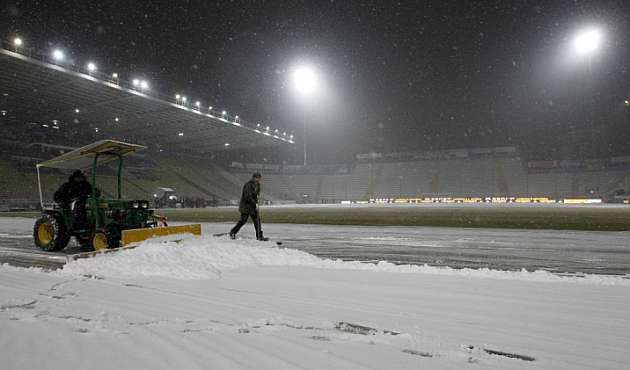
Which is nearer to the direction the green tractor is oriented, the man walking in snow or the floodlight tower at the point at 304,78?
the man walking in snow

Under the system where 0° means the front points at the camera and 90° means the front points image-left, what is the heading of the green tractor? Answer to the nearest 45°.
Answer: approximately 315°

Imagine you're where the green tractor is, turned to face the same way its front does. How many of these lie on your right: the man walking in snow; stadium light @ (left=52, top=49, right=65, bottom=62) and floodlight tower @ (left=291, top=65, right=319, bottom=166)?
0

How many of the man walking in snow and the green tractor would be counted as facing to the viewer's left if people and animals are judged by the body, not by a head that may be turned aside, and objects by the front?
0

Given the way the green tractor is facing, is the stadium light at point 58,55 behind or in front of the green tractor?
behind

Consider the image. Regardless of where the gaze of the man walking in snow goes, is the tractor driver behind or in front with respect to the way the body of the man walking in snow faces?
behind

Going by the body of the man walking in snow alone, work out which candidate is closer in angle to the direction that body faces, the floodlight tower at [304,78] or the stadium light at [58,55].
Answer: the floodlight tower

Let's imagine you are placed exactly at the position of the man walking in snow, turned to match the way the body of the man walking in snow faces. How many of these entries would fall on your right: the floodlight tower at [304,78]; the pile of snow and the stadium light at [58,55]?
1
